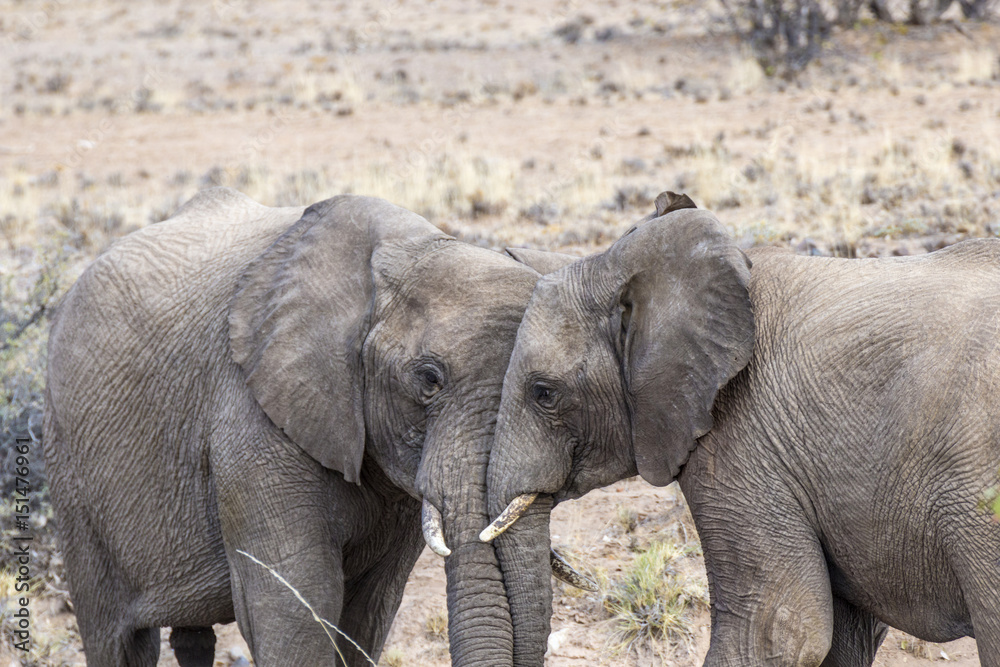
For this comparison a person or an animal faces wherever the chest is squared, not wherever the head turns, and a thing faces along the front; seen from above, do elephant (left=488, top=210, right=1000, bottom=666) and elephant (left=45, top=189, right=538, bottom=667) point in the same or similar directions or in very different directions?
very different directions

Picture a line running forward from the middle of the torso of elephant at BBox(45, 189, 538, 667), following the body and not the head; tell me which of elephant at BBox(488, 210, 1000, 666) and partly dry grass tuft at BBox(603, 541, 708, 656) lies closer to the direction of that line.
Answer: the elephant

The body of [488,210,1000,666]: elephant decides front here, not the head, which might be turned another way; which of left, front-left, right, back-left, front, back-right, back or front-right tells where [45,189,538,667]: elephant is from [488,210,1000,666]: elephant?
front

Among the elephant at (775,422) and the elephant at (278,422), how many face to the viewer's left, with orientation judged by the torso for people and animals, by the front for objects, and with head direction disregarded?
1

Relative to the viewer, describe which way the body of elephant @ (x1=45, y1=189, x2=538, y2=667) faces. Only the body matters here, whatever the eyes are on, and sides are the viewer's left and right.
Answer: facing the viewer and to the right of the viewer

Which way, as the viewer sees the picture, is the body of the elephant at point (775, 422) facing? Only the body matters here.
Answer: to the viewer's left
